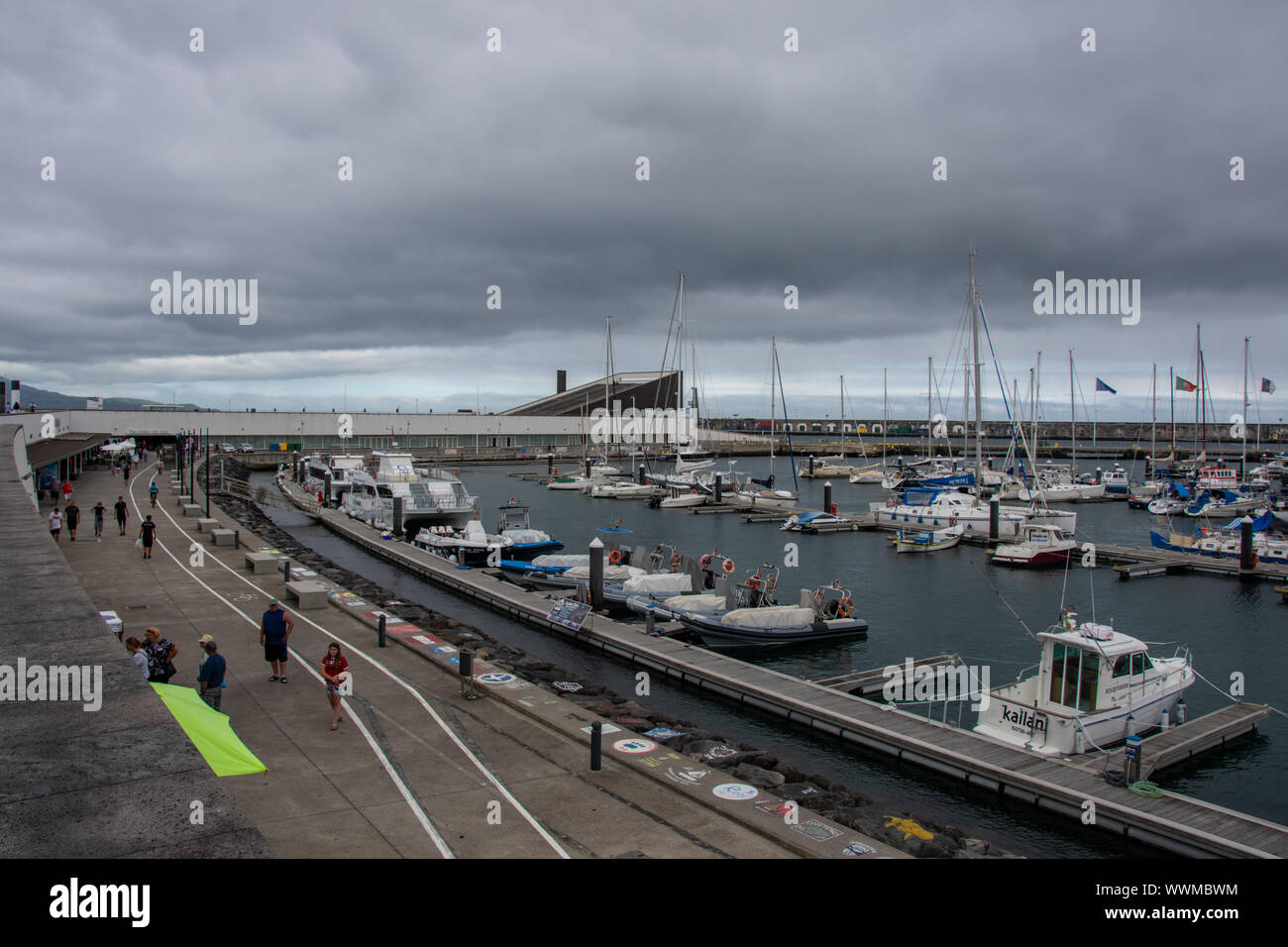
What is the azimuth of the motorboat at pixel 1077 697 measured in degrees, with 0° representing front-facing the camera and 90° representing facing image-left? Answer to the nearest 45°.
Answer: approximately 225°

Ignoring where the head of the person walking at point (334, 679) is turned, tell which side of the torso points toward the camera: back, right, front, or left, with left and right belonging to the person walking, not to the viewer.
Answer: front

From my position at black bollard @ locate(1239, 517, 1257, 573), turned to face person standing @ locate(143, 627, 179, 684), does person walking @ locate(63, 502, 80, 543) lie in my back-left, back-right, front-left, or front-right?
front-right

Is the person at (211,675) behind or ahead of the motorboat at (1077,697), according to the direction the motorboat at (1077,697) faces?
behind

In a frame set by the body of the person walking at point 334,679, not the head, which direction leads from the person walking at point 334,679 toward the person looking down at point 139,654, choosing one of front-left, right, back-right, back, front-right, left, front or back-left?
right

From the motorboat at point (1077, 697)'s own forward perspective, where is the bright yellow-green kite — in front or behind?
behind
